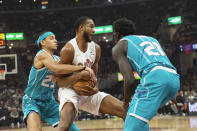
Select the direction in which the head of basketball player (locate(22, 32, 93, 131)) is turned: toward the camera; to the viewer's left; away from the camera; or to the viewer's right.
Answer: to the viewer's right

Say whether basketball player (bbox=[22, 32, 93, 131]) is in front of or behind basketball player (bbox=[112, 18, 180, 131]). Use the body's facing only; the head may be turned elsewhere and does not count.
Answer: in front

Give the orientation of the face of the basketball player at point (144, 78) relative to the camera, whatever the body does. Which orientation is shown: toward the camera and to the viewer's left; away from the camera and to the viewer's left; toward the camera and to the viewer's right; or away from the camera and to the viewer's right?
away from the camera and to the viewer's left

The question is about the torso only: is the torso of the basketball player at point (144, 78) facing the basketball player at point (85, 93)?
yes

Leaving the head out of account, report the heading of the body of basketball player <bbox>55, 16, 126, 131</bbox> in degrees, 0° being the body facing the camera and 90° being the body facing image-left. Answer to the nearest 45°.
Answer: approximately 315°

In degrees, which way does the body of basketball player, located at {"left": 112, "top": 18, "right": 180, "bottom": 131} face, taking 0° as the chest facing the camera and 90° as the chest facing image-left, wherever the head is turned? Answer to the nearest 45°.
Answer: approximately 135°

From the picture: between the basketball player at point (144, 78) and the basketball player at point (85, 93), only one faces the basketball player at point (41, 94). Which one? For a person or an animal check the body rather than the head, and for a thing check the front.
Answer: the basketball player at point (144, 78)

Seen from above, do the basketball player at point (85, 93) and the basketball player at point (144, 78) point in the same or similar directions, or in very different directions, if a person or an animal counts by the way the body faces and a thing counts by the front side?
very different directions
